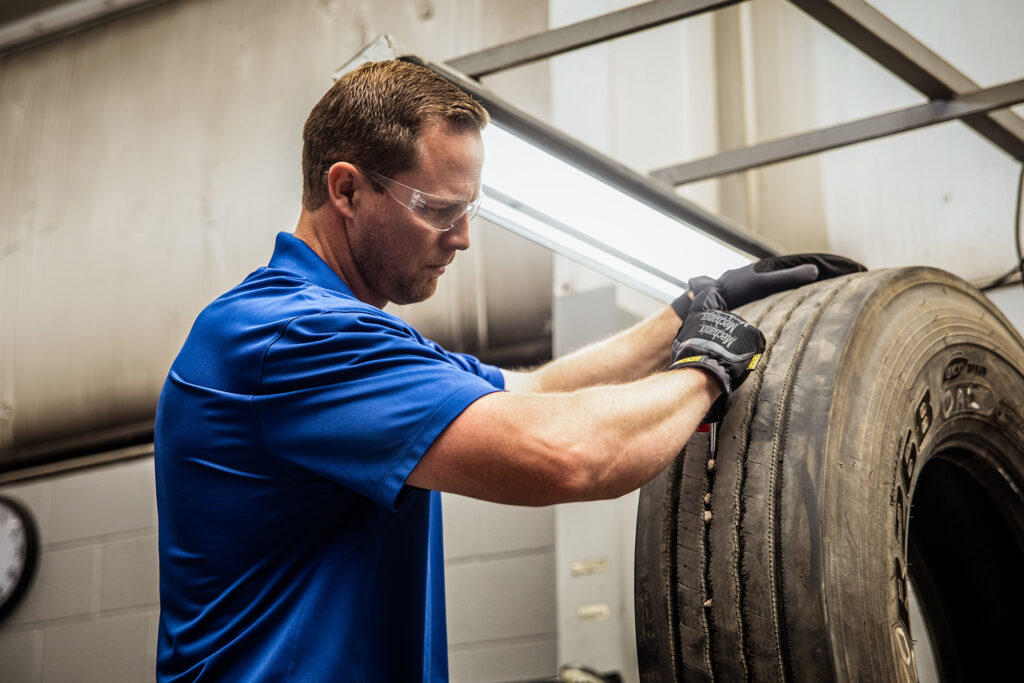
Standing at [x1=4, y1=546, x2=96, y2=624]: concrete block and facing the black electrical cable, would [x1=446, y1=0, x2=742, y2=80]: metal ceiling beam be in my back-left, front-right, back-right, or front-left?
front-right

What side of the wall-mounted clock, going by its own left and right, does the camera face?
front

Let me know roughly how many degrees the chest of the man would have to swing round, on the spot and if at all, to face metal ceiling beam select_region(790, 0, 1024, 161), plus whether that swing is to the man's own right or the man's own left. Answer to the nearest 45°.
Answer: approximately 45° to the man's own left

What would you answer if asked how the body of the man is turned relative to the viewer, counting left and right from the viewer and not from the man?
facing to the right of the viewer

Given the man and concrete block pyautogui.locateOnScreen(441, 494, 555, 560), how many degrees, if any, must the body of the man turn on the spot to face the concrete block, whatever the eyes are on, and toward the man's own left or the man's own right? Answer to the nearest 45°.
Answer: approximately 90° to the man's own left

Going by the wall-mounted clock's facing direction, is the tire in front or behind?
in front

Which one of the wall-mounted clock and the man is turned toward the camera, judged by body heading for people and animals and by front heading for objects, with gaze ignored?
the wall-mounted clock

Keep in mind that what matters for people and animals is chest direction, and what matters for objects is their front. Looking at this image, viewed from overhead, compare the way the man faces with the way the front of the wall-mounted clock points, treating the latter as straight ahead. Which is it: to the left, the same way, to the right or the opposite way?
to the left

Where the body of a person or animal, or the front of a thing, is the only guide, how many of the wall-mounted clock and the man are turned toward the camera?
1

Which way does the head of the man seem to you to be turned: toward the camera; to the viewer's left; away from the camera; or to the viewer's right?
to the viewer's right
